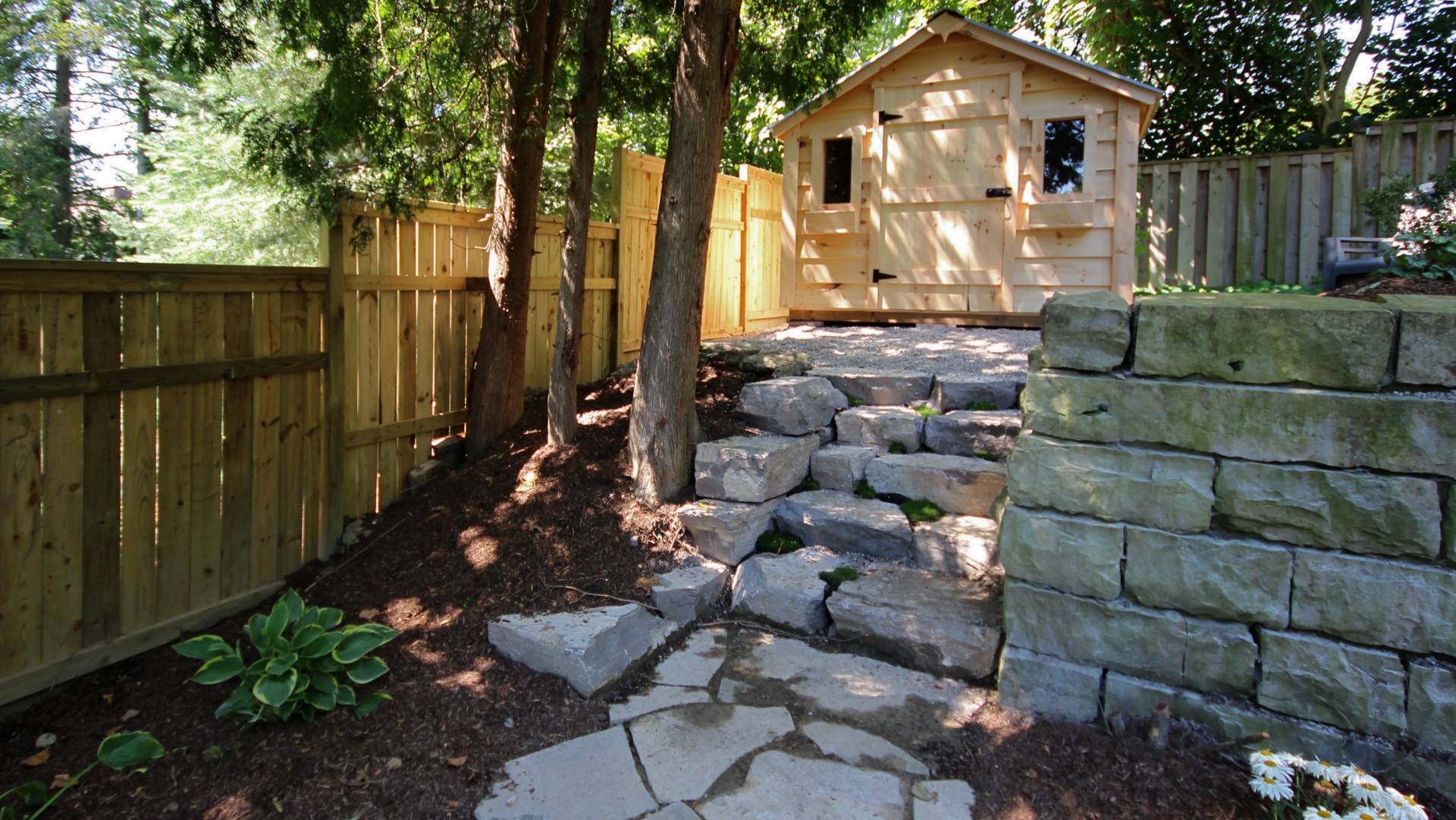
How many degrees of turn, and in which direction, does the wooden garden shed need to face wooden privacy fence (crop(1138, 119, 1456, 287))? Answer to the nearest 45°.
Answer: approximately 135° to its left

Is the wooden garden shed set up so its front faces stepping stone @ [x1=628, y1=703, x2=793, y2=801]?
yes

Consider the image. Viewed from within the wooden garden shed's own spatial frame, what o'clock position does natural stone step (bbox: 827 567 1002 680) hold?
The natural stone step is roughly at 12 o'clock from the wooden garden shed.

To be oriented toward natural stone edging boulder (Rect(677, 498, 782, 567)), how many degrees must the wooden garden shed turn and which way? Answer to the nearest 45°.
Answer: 0° — it already faces it

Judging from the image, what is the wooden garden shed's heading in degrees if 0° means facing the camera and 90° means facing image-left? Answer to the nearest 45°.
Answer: approximately 0°

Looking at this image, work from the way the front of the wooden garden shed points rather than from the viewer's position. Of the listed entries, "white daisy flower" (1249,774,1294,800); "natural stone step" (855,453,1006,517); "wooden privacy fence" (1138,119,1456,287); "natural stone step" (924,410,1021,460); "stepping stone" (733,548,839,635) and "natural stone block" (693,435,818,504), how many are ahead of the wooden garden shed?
5
